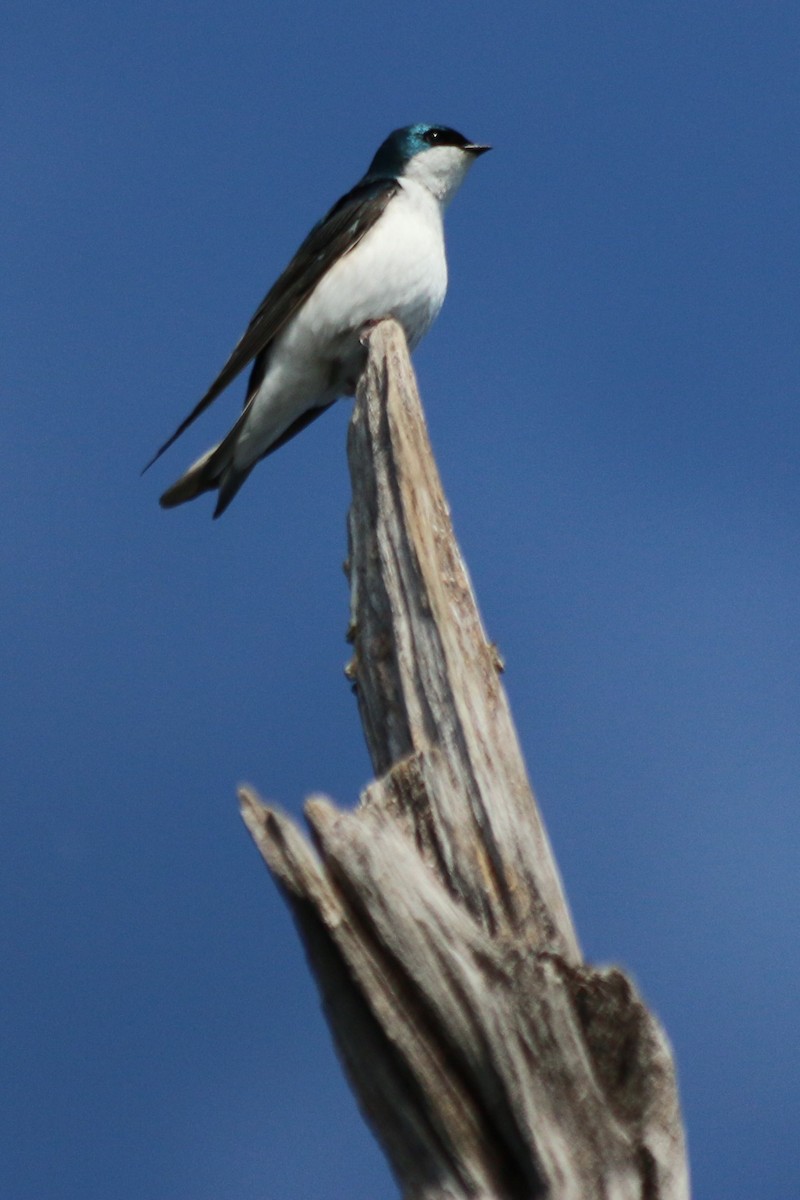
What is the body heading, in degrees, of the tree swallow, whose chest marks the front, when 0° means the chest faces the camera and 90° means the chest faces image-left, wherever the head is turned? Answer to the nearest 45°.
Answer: approximately 270°
